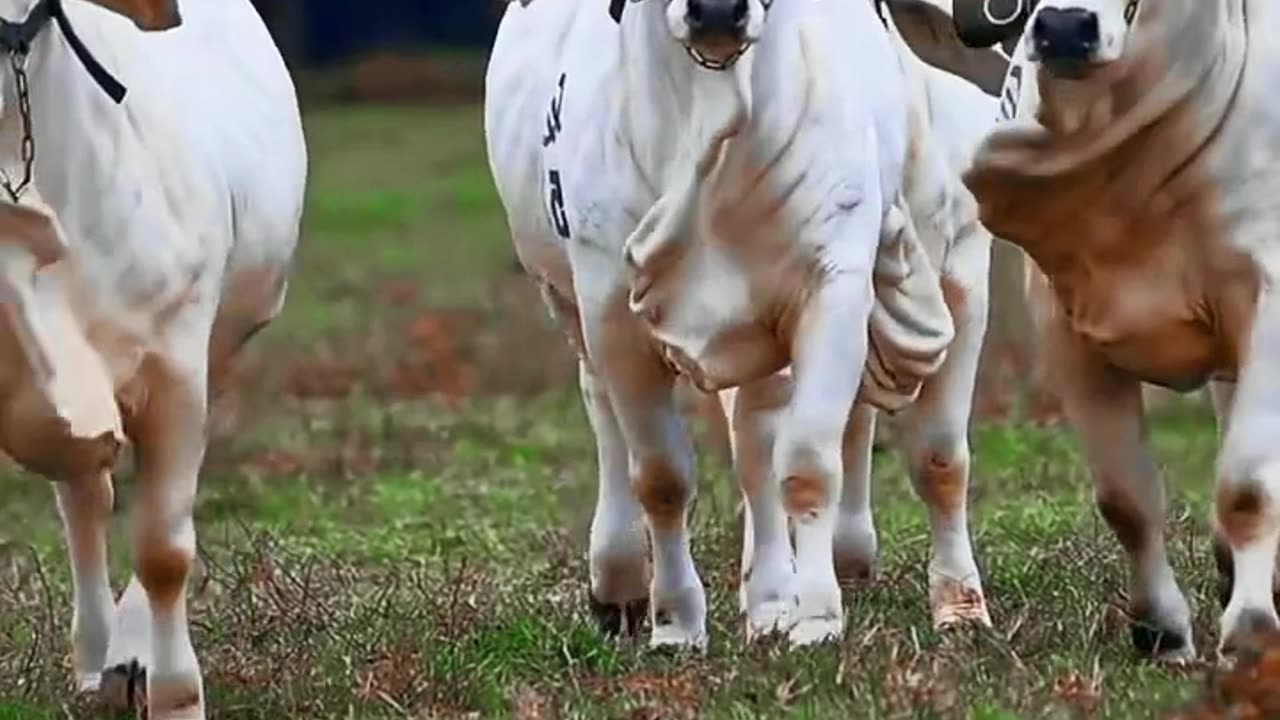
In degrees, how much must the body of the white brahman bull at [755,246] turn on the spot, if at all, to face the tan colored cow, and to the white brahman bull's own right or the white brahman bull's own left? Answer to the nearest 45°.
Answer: approximately 90° to the white brahman bull's own left

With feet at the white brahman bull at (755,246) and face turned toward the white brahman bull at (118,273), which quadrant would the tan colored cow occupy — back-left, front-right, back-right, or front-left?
back-left

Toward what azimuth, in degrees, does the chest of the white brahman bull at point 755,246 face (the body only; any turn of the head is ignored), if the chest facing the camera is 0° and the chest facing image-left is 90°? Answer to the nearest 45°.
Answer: approximately 0°

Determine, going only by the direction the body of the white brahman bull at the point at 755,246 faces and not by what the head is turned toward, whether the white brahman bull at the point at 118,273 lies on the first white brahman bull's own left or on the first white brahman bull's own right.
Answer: on the first white brahman bull's own right
